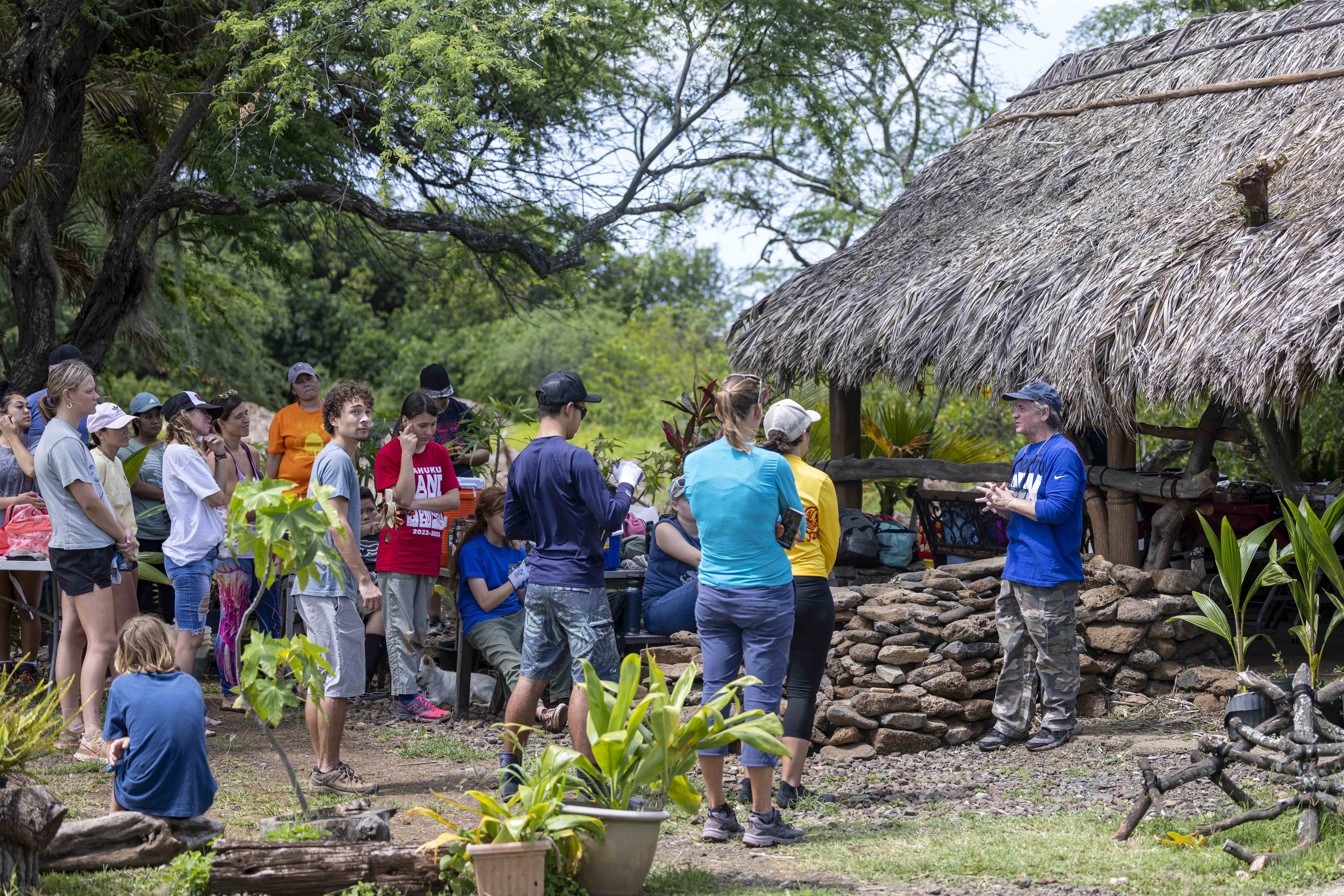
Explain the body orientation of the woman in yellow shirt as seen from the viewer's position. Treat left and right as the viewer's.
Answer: facing away from the viewer and to the right of the viewer

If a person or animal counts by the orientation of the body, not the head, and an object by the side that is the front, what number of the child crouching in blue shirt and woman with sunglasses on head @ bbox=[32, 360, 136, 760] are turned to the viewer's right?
1

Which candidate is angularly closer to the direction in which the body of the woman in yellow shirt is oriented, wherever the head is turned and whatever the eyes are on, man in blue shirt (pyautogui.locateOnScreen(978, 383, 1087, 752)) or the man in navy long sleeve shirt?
the man in blue shirt

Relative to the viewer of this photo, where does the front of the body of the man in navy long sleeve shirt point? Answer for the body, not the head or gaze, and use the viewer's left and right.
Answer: facing away from the viewer and to the right of the viewer

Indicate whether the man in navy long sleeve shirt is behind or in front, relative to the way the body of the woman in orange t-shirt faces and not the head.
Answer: in front

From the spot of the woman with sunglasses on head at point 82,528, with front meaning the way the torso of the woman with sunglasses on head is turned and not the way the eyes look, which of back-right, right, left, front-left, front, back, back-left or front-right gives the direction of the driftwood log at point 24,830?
right

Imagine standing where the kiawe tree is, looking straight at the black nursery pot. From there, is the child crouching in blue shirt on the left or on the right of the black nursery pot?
right

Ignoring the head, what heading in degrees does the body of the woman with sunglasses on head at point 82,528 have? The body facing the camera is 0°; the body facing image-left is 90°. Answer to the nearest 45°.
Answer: approximately 270°

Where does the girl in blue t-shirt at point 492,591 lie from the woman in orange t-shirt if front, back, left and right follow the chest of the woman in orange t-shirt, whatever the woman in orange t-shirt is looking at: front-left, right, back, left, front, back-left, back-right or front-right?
front

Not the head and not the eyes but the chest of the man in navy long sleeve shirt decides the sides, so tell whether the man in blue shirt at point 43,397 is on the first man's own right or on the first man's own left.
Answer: on the first man's own left

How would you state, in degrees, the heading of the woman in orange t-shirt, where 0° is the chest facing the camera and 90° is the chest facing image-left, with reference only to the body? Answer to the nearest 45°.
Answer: approximately 315°

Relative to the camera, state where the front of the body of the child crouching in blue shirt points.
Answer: away from the camera

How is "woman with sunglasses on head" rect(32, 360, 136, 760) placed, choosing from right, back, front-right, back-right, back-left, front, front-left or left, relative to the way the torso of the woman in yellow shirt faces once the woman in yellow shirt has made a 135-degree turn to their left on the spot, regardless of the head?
front

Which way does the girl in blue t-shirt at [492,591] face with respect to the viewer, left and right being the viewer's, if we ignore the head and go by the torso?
facing the viewer and to the right of the viewer

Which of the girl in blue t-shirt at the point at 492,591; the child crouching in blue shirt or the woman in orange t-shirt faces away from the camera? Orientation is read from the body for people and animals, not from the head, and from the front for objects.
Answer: the child crouching in blue shirt

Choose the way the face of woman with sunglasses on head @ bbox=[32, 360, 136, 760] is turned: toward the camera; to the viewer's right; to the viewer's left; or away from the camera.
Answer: to the viewer's right

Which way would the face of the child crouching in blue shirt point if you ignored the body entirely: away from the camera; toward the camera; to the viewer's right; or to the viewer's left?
away from the camera

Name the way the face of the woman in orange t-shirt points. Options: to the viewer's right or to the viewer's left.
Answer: to the viewer's right
